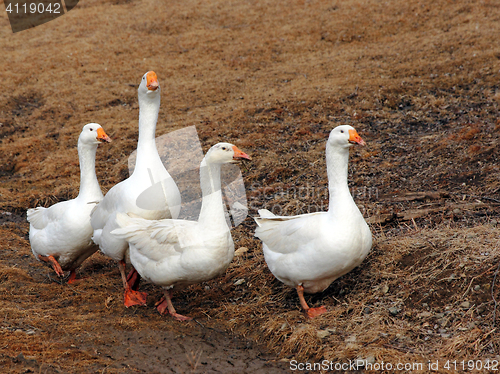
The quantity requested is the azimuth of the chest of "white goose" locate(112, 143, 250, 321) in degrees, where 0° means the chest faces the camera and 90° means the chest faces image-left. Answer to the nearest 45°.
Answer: approximately 270°

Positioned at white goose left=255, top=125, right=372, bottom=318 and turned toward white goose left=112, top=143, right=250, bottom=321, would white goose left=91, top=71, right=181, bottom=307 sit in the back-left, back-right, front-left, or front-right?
front-right

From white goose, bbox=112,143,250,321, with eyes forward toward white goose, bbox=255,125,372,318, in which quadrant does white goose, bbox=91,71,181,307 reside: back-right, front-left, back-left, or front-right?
back-left

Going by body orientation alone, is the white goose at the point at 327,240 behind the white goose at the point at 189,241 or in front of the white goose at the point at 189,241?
in front

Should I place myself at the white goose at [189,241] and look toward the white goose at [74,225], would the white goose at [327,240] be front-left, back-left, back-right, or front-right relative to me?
back-right

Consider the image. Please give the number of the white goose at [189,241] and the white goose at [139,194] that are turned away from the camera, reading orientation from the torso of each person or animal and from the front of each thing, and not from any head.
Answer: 0

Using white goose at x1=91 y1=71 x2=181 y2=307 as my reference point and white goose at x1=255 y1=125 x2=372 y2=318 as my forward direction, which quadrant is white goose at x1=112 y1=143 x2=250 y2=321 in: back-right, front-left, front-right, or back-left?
front-right

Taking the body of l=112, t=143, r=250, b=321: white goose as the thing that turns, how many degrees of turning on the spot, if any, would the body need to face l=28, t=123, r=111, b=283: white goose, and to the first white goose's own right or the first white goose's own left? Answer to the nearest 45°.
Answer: approximately 135° to the first white goose's own left

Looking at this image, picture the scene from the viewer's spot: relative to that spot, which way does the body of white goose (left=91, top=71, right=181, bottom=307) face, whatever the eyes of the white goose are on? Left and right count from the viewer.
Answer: facing the viewer and to the right of the viewer

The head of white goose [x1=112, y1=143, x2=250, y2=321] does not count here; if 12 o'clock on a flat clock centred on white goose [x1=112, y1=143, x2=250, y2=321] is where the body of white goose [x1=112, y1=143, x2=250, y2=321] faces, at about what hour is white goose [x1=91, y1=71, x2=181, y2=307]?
white goose [x1=91, y1=71, x2=181, y2=307] is roughly at 8 o'clock from white goose [x1=112, y1=143, x2=250, y2=321].

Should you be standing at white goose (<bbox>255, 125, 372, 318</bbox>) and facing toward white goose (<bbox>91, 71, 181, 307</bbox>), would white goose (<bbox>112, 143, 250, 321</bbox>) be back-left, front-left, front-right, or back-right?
front-left
